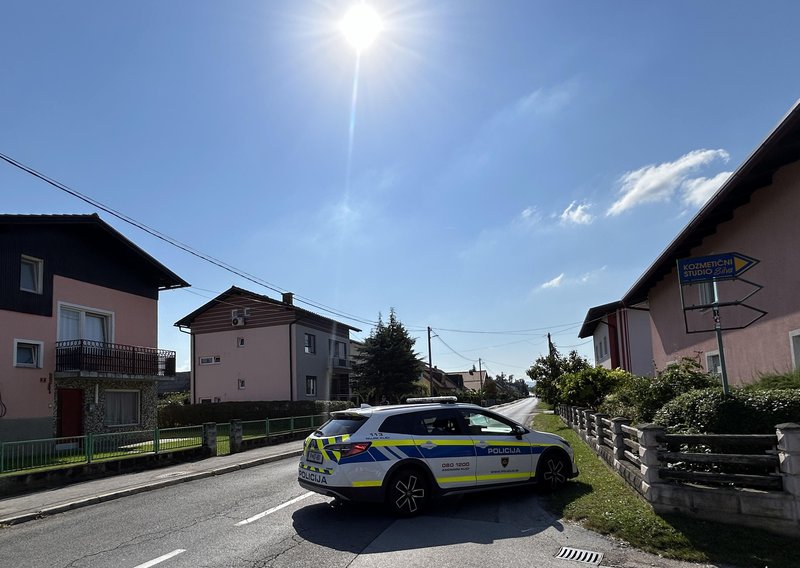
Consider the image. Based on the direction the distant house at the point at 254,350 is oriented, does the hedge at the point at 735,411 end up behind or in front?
in front

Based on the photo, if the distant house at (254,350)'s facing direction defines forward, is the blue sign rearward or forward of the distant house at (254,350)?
forward

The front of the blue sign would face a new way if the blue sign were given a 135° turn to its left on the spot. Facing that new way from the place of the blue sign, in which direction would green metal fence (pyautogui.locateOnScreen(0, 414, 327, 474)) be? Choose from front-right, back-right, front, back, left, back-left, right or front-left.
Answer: back-left

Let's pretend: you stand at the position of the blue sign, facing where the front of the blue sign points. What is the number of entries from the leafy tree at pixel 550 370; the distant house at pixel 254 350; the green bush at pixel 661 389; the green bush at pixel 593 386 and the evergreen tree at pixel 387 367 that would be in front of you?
0

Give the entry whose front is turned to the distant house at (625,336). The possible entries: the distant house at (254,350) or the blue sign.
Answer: the distant house at (254,350)

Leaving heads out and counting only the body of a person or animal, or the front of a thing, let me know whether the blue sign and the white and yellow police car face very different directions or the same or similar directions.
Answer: very different directions

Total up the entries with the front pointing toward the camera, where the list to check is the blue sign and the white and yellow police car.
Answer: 1

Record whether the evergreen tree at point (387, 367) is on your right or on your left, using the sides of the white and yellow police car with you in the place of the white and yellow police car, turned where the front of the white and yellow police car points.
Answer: on your left

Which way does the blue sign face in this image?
toward the camera

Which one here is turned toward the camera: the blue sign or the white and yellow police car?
the blue sign

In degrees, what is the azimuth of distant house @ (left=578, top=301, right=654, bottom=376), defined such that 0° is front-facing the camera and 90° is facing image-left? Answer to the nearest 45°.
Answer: approximately 45°

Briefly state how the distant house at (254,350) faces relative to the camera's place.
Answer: facing the viewer and to the right of the viewer
